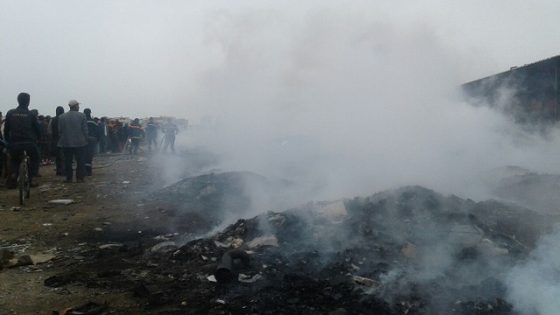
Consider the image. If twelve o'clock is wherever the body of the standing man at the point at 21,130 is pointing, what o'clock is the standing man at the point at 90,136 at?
the standing man at the point at 90,136 is roughly at 1 o'clock from the standing man at the point at 21,130.

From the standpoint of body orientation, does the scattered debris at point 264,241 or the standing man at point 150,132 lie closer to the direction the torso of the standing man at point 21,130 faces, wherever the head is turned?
the standing man

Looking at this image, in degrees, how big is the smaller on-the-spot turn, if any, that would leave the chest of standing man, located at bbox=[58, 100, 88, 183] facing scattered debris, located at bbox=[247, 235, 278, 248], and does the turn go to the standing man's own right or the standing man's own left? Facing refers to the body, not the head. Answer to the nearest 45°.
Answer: approximately 180°

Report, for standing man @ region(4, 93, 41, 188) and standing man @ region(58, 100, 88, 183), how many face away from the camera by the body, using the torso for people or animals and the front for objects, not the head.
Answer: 2

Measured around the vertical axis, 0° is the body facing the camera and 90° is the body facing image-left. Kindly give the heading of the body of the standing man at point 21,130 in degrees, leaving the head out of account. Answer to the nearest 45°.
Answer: approximately 180°

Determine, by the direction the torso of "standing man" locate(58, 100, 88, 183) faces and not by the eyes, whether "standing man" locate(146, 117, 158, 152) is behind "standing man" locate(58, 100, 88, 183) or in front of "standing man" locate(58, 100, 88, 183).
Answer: in front

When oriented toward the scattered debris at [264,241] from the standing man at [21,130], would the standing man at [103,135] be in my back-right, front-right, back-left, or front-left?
back-left

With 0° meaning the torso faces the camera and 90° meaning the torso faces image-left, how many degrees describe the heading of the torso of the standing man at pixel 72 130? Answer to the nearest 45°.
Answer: approximately 180°

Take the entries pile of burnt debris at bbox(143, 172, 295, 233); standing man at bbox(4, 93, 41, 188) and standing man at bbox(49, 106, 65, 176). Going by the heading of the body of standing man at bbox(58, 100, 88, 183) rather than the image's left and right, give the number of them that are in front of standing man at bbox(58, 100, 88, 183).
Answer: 1

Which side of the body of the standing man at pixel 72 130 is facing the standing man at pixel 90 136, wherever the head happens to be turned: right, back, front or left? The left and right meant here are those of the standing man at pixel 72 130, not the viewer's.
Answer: front

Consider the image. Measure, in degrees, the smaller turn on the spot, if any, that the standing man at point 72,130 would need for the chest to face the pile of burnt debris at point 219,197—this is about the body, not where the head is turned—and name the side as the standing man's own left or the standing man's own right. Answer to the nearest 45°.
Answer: approximately 135° to the standing man's own right

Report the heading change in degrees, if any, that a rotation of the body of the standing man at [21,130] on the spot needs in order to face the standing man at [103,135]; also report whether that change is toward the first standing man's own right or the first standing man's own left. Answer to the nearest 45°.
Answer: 0° — they already face them
